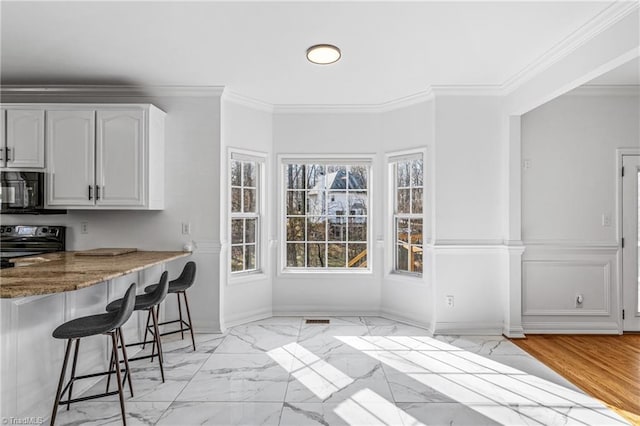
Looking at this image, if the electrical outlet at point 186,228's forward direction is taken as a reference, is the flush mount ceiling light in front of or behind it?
in front

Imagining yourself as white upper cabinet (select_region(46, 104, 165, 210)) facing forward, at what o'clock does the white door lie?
The white door is roughly at 10 o'clock from the white upper cabinet.

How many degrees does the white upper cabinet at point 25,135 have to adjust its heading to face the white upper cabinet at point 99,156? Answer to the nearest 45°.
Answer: approximately 45° to its left

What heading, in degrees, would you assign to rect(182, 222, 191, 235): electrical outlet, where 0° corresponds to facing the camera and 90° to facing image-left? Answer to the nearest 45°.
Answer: approximately 0°

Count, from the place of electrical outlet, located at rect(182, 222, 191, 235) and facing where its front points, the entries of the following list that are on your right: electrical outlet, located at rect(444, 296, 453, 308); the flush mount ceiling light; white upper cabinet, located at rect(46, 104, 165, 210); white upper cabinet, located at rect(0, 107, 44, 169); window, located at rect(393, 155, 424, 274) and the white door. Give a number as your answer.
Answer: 2

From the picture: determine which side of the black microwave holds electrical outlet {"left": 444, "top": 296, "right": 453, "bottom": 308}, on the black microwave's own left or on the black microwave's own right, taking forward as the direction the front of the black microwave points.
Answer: on the black microwave's own left

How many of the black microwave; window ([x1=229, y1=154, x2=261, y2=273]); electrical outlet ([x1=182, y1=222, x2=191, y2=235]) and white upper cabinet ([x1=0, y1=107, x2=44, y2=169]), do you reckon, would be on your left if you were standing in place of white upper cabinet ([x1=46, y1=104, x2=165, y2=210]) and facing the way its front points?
2
